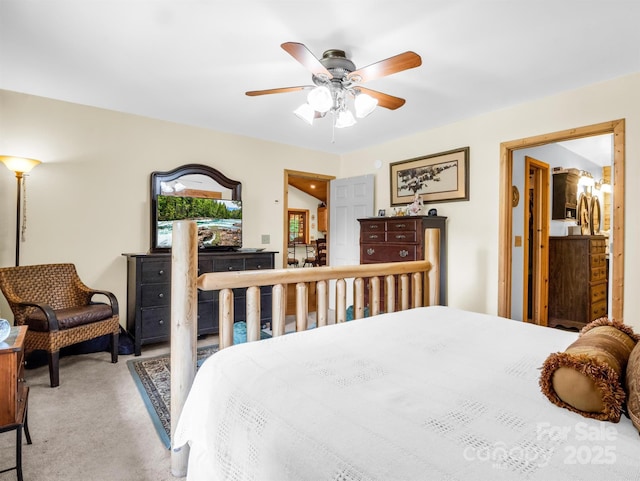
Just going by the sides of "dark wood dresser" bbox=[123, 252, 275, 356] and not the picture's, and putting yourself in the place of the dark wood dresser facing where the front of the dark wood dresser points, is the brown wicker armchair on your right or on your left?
on your right

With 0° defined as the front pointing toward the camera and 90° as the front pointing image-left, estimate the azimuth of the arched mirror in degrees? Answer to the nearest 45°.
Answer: approximately 315°

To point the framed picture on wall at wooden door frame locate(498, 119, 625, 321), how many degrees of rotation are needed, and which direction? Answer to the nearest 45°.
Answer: approximately 90° to its left

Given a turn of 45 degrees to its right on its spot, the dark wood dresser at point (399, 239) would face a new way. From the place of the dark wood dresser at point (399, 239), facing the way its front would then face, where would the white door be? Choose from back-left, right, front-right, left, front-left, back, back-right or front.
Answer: front-right

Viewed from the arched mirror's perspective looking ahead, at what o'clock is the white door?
The white door is roughly at 10 o'clock from the arched mirror.

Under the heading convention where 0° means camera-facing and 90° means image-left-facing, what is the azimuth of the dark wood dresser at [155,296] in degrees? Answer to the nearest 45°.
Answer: approximately 315°

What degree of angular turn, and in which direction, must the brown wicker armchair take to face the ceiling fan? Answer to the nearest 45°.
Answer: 0° — it already faces it

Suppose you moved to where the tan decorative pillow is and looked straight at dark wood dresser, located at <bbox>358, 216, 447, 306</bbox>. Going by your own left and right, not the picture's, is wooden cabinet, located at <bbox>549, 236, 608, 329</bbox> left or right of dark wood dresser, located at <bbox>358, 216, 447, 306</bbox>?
right

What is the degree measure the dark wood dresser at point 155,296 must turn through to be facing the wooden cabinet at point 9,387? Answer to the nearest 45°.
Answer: approximately 45° to its right
